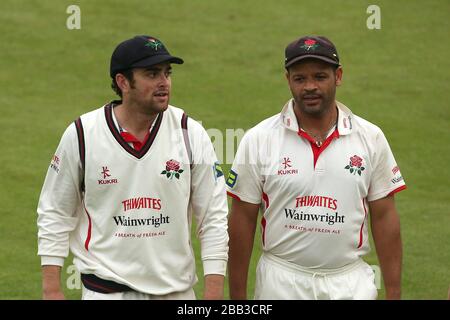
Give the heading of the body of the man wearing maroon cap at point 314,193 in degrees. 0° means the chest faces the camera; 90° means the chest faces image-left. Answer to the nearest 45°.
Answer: approximately 0°

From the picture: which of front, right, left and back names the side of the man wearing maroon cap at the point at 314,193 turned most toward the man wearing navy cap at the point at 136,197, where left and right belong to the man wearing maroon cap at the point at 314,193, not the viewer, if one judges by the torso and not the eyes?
right

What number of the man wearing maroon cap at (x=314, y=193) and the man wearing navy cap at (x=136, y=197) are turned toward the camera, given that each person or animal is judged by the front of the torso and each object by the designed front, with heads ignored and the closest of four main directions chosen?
2

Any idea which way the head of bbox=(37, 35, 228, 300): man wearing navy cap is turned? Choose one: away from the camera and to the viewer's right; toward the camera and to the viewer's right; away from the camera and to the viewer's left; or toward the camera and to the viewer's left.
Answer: toward the camera and to the viewer's right

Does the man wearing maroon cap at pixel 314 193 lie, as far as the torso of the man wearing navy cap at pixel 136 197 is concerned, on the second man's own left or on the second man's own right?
on the second man's own left
